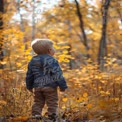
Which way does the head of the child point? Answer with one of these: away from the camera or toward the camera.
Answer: away from the camera

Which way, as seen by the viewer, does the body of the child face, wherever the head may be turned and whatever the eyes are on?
away from the camera
